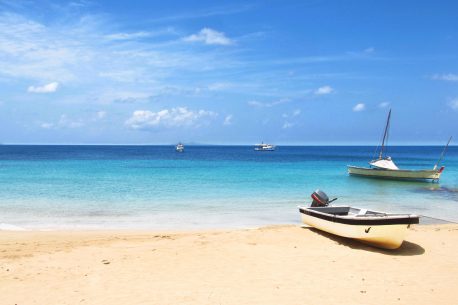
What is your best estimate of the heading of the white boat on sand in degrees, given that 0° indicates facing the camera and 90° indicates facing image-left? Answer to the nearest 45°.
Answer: approximately 315°

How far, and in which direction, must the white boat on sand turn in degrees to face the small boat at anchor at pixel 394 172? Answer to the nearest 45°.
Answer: approximately 135° to its left
